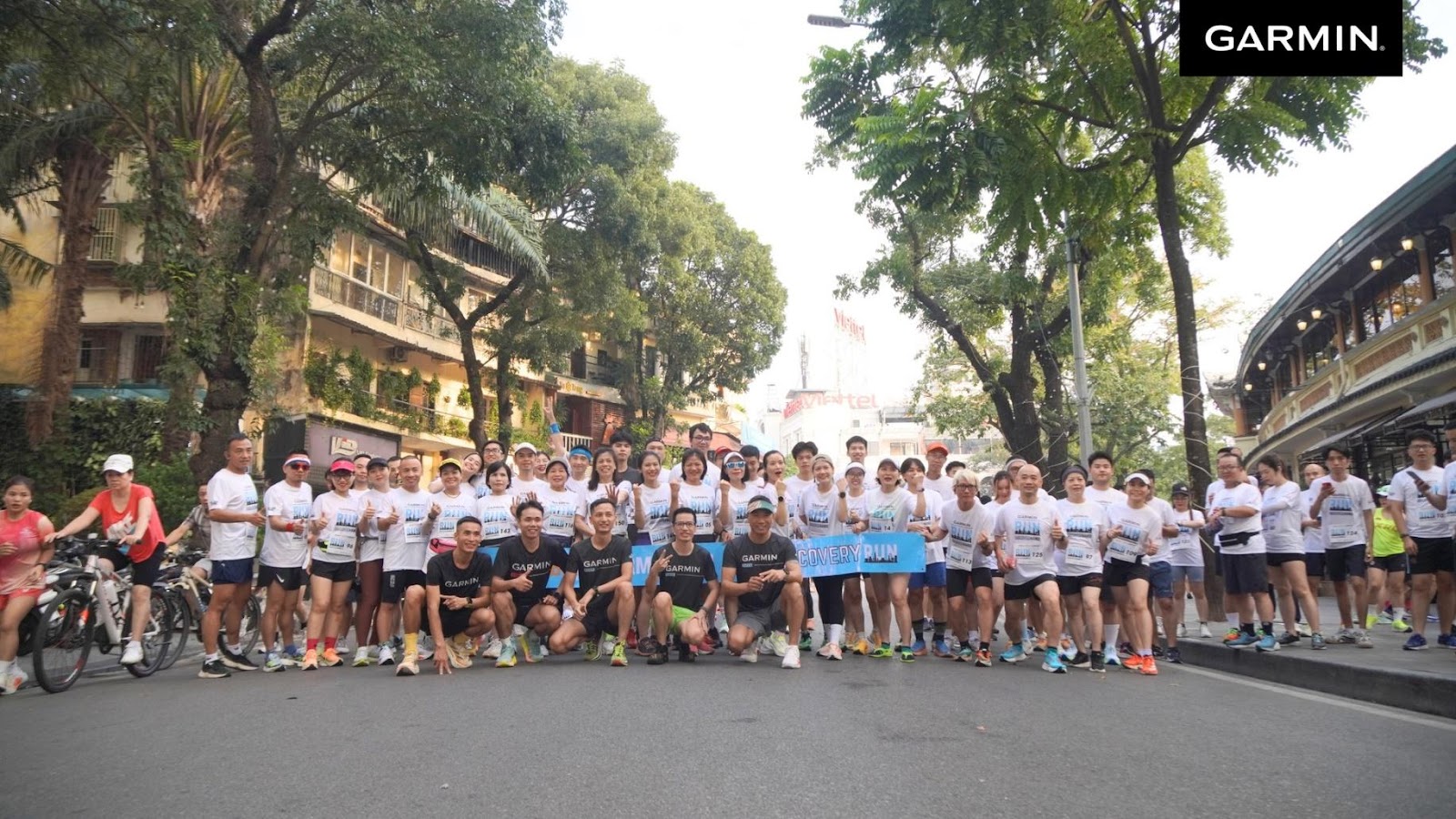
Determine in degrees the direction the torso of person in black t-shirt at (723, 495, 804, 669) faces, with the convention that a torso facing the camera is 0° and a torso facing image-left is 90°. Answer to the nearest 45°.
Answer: approximately 0°

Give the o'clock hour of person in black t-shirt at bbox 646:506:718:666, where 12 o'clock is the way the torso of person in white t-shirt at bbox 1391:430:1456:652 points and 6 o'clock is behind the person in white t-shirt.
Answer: The person in black t-shirt is roughly at 2 o'clock from the person in white t-shirt.

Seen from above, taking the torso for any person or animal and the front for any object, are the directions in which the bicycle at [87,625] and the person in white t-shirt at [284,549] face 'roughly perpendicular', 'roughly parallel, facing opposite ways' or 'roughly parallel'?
roughly perpendicular

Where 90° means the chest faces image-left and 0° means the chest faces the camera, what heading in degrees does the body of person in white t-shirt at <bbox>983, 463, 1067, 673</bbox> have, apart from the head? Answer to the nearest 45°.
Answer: approximately 0°
